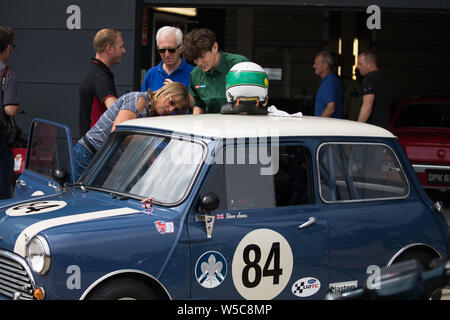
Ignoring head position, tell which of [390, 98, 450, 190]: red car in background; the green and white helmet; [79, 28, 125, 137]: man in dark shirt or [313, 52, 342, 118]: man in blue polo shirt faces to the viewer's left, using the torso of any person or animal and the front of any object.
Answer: the man in blue polo shirt

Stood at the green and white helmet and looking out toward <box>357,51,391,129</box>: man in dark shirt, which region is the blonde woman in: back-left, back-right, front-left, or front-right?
back-left

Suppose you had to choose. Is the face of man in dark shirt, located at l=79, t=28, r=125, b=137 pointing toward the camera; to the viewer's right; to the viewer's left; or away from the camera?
to the viewer's right

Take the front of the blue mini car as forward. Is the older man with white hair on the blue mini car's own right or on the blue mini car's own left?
on the blue mini car's own right

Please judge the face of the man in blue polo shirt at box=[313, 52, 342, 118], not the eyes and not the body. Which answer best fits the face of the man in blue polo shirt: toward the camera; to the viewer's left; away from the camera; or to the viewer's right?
to the viewer's left

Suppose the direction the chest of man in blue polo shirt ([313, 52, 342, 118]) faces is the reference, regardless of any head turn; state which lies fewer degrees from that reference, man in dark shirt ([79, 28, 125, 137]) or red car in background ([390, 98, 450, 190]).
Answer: the man in dark shirt
